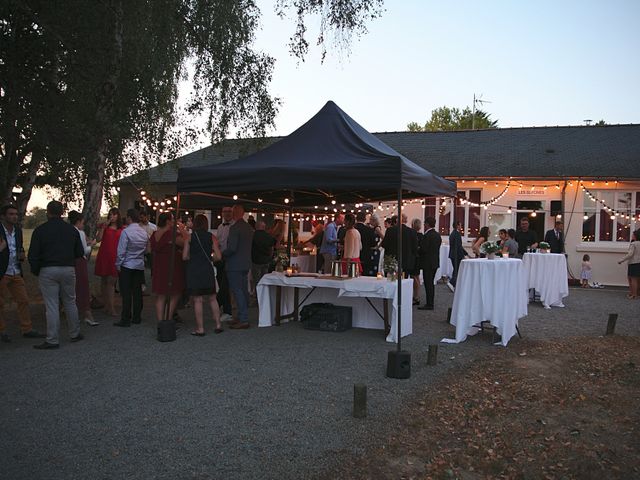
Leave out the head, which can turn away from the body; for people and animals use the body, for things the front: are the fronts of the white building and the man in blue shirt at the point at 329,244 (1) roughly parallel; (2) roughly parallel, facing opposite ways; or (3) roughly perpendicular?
roughly perpendicular

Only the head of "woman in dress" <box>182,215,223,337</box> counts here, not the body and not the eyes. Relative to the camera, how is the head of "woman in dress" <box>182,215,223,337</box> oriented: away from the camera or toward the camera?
away from the camera

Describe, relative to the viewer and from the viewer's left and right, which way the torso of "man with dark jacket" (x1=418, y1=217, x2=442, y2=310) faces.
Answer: facing to the left of the viewer

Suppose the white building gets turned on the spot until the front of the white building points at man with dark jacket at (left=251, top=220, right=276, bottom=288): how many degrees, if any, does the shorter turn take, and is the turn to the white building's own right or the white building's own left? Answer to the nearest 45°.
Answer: approximately 45° to the white building's own right

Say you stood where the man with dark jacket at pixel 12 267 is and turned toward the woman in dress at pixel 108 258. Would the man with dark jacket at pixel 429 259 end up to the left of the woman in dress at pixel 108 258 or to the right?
right

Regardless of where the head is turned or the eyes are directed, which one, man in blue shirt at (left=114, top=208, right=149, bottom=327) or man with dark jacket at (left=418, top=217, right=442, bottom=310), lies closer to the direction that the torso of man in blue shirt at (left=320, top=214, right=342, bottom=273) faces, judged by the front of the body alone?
the man with dark jacket

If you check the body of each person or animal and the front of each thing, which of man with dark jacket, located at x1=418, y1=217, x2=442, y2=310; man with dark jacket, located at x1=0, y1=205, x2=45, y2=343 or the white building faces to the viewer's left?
man with dark jacket, located at x1=418, y1=217, x2=442, y2=310

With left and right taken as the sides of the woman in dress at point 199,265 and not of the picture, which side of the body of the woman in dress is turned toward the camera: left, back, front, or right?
back

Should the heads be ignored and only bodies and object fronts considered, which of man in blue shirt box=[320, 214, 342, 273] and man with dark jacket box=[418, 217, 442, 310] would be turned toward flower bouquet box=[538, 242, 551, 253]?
the man in blue shirt

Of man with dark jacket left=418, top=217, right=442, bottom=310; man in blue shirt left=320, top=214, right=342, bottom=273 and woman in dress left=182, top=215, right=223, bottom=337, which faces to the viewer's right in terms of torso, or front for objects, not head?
the man in blue shirt
